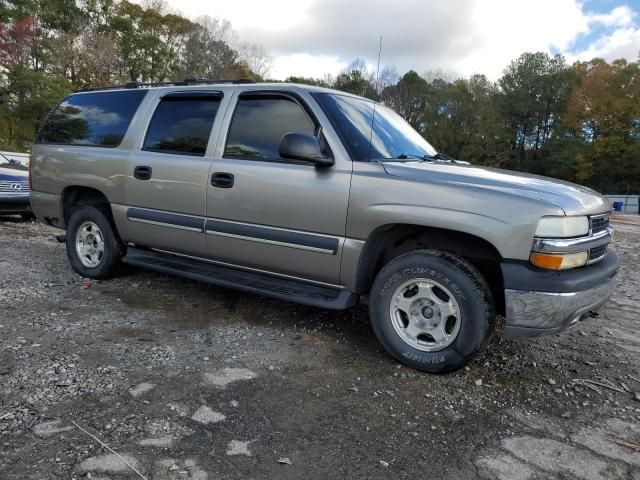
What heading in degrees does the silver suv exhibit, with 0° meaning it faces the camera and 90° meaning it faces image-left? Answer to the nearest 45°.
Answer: approximately 315°

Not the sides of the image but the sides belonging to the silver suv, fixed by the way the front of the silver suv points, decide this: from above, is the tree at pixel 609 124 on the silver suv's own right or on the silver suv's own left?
on the silver suv's own left
